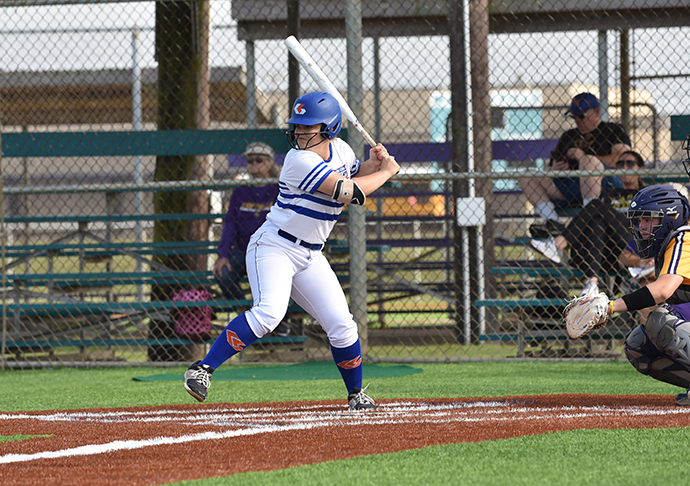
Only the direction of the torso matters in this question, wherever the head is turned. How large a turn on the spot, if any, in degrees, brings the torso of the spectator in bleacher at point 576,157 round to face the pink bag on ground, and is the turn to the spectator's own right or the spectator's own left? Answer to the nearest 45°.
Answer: approximately 45° to the spectator's own right

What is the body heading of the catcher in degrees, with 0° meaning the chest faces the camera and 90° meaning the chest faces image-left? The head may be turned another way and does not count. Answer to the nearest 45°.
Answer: approximately 90°

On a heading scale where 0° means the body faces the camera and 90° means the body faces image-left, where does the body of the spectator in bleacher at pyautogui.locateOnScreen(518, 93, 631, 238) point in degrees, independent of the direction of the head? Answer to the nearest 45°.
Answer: approximately 45°

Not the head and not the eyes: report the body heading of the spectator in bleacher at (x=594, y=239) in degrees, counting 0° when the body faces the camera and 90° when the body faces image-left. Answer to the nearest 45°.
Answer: approximately 45°

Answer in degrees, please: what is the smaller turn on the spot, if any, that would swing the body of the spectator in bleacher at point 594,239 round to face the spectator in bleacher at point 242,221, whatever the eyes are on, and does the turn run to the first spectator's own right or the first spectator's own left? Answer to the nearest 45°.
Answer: approximately 45° to the first spectator's own right

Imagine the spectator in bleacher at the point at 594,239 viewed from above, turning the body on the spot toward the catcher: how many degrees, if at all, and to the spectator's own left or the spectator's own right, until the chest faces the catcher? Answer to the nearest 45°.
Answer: approximately 45° to the spectator's own left

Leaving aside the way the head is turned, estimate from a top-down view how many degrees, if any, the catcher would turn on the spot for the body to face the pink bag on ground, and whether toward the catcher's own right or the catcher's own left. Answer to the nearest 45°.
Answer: approximately 45° to the catcher's own right
